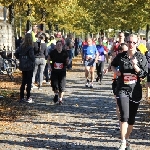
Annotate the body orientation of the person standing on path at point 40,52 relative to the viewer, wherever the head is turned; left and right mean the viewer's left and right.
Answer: facing away from the viewer

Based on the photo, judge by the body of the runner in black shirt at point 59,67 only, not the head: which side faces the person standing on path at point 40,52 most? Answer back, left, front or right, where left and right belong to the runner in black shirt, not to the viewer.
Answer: back

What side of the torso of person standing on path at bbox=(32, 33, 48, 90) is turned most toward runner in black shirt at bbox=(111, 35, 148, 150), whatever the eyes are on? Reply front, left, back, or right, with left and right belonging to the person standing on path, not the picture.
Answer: back

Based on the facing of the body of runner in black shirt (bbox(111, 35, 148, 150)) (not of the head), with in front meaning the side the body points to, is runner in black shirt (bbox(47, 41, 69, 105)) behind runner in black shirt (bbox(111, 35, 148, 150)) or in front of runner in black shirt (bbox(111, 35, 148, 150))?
behind

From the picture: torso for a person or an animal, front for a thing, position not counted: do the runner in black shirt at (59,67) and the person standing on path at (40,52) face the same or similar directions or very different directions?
very different directions

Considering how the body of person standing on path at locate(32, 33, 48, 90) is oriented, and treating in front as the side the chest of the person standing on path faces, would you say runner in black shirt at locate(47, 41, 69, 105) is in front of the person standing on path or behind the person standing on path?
behind

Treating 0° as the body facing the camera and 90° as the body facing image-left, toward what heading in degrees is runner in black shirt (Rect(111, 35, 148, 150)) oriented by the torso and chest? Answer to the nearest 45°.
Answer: approximately 0°

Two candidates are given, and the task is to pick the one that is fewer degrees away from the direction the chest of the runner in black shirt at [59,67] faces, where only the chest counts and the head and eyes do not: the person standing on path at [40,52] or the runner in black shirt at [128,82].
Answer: the runner in black shirt

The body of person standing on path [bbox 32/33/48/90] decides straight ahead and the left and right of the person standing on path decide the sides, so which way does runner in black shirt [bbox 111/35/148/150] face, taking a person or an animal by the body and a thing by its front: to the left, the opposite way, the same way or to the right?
the opposite way
